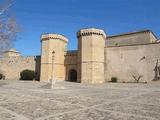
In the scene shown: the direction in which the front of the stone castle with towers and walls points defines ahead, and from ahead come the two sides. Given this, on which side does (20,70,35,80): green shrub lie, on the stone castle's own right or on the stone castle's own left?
on the stone castle's own right
